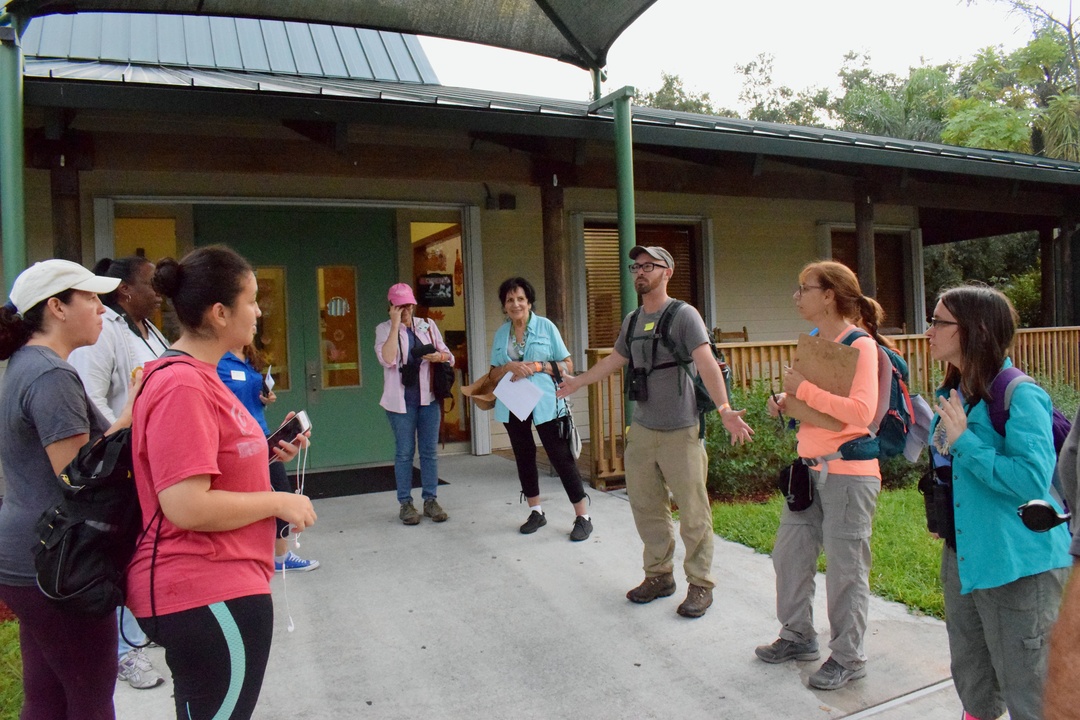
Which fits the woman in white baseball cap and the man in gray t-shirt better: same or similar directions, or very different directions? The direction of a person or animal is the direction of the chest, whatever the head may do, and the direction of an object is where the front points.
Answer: very different directions

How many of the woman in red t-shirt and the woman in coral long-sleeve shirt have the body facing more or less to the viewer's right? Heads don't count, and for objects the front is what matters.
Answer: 1

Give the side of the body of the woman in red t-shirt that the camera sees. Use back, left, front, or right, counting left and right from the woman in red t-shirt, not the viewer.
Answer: right

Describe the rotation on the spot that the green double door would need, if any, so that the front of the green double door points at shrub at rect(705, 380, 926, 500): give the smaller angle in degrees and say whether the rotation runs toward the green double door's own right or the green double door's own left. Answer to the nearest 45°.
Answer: approximately 45° to the green double door's own left

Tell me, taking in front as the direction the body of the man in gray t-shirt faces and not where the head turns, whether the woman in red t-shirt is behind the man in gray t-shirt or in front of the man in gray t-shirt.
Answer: in front

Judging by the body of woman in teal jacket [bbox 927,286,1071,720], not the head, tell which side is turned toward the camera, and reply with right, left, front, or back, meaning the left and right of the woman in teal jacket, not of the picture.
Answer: left

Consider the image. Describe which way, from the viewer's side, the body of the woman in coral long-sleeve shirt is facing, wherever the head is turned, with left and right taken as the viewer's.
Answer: facing to the left of the viewer

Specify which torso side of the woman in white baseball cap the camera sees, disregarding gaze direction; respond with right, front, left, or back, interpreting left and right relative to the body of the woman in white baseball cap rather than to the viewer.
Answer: right

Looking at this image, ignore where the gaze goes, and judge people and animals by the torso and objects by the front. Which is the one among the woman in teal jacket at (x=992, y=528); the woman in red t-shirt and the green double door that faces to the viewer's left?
the woman in teal jacket

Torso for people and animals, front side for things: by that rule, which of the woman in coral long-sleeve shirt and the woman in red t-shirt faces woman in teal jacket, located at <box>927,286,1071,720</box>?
the woman in red t-shirt

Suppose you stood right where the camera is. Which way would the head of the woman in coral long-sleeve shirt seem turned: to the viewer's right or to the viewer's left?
to the viewer's left
